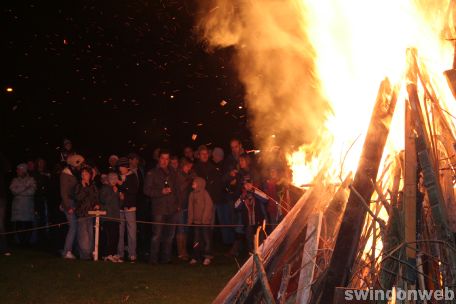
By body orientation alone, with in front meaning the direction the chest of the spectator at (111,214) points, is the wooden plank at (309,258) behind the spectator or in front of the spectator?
in front

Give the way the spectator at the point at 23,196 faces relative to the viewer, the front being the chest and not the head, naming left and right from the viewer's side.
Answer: facing the viewer

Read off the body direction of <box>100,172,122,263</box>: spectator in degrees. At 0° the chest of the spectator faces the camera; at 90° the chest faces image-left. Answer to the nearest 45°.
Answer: approximately 315°

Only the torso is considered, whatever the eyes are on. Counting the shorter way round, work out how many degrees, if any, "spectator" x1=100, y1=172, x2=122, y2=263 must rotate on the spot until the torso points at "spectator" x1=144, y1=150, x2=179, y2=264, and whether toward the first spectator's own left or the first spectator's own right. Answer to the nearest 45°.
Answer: approximately 45° to the first spectator's own left

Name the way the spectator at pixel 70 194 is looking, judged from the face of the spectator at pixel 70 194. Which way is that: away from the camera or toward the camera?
toward the camera

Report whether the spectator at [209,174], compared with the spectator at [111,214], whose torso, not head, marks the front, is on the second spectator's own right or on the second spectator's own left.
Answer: on the second spectator's own left

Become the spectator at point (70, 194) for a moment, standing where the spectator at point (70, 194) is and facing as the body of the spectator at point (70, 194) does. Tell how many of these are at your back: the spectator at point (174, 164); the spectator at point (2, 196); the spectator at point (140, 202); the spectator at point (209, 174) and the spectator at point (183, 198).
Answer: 1

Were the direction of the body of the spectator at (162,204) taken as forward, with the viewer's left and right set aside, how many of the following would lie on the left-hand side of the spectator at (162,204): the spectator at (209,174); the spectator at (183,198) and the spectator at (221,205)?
3

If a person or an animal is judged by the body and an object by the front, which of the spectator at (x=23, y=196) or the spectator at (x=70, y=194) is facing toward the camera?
the spectator at (x=23, y=196)

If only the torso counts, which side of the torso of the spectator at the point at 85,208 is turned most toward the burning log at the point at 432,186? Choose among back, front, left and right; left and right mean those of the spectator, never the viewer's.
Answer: front
